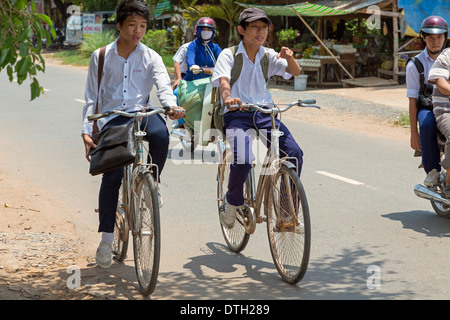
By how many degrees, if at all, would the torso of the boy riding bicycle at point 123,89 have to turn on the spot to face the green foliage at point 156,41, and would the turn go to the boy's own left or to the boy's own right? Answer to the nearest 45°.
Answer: approximately 180°

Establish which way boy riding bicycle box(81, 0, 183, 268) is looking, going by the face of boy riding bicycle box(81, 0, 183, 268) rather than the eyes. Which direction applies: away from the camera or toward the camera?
toward the camera

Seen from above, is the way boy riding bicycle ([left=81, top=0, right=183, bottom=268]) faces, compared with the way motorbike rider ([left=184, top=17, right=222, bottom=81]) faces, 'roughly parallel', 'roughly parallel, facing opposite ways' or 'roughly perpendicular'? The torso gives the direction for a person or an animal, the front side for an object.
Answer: roughly parallel

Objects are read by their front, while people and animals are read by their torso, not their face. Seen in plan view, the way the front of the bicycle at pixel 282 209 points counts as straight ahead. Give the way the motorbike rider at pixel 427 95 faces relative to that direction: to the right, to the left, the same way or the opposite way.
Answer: the same way

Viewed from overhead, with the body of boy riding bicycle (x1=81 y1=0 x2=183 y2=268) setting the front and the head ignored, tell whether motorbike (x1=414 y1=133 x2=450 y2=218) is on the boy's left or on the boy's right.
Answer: on the boy's left

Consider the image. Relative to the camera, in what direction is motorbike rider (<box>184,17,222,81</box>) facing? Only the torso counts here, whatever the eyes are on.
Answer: toward the camera

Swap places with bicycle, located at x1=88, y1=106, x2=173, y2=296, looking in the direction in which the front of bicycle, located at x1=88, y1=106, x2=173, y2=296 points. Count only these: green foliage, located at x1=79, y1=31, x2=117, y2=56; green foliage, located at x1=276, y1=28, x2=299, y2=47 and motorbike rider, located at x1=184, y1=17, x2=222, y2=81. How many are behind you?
3

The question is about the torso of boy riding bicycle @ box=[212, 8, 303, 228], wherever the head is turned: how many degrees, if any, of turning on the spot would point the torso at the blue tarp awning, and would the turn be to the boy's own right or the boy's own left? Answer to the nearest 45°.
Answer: approximately 135° to the boy's own left

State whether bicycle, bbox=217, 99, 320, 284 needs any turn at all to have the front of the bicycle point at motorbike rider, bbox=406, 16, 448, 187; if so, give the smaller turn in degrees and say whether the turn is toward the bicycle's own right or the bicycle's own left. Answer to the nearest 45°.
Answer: approximately 90° to the bicycle's own left

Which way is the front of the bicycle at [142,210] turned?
toward the camera

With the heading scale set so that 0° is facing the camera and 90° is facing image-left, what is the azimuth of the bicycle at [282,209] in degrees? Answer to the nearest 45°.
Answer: approximately 315°

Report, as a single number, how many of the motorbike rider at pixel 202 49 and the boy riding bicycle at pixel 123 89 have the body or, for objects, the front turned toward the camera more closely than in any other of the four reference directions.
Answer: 2

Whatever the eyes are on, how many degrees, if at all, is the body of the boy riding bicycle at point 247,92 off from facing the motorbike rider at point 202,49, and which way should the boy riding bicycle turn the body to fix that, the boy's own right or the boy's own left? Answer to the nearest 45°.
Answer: approximately 135° to the boy's own left

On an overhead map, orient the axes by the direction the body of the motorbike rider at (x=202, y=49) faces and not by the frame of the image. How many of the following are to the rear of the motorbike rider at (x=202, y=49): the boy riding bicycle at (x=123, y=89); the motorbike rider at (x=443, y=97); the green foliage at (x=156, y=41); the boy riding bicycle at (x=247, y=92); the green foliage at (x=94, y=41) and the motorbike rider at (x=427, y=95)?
2

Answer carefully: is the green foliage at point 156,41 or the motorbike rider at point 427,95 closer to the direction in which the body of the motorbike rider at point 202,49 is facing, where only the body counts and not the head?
the motorbike rider

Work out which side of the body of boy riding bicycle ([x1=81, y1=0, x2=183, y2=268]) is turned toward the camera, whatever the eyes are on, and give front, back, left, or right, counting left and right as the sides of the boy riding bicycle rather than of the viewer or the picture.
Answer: front

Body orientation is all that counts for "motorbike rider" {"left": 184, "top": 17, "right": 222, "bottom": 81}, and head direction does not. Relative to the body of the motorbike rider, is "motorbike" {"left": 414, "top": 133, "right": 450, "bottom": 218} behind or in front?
in front
